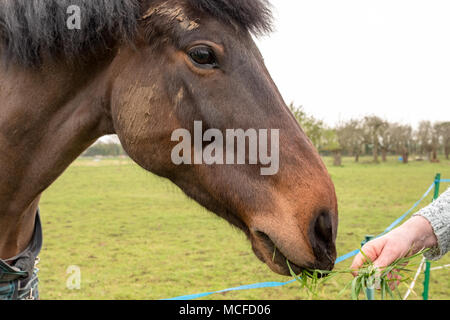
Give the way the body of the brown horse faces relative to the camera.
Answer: to the viewer's right

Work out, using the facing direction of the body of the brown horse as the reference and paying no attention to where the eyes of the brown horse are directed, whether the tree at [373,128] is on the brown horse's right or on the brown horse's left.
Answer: on the brown horse's left

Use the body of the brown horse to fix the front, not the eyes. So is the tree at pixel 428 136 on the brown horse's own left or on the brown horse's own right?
on the brown horse's own left

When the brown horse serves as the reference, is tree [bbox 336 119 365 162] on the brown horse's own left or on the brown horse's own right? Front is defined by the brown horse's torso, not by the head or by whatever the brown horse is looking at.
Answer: on the brown horse's own left

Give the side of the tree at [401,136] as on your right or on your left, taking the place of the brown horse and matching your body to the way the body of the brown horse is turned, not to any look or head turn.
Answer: on your left
